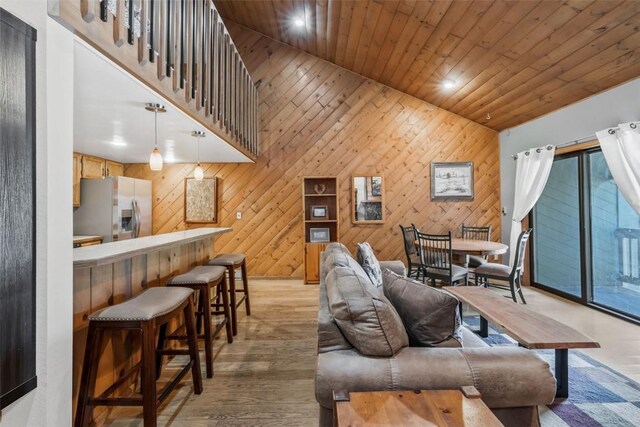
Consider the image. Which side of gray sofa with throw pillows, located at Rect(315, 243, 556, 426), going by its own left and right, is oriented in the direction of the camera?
right

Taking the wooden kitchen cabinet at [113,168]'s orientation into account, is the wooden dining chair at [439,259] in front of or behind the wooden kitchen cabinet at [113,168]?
in front

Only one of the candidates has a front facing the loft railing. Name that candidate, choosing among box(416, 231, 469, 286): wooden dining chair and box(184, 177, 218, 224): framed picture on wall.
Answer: the framed picture on wall

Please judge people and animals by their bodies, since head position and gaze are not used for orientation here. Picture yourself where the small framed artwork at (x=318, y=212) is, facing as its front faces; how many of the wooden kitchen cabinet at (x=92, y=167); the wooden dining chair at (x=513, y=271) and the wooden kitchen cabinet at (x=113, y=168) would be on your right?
2

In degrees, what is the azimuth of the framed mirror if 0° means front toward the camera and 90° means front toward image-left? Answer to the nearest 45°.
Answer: approximately 0°

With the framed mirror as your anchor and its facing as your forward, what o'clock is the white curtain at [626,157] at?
The white curtain is roughly at 10 o'clock from the framed mirror.

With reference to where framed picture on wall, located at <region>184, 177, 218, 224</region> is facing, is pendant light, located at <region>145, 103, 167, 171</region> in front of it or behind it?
in front

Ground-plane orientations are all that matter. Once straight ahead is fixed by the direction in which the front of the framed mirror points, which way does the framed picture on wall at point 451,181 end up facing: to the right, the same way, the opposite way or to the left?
the same way

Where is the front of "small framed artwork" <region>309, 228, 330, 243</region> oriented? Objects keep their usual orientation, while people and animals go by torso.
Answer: toward the camera

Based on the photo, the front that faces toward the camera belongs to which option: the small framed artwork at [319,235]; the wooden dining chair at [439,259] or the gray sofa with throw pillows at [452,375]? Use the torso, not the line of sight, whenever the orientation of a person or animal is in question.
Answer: the small framed artwork

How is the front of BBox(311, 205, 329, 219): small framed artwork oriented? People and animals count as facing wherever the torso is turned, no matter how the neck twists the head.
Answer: toward the camera

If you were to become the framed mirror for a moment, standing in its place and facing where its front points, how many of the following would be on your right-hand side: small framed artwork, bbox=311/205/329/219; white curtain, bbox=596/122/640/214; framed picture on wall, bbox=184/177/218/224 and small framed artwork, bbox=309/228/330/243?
3

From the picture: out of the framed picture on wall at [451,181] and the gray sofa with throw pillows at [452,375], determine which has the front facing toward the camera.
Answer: the framed picture on wall

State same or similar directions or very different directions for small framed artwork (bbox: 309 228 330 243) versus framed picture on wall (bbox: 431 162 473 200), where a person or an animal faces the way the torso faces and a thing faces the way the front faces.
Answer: same or similar directions

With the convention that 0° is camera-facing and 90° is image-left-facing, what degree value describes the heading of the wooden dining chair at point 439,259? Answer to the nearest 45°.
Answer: approximately 225°

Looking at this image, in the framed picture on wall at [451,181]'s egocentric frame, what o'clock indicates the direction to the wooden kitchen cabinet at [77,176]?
The wooden kitchen cabinet is roughly at 2 o'clock from the framed picture on wall.

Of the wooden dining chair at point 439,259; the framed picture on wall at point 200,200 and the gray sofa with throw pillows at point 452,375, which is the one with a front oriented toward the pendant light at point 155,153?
the framed picture on wall

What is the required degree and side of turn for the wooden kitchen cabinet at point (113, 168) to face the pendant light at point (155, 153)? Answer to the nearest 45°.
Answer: approximately 45° to its right
